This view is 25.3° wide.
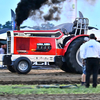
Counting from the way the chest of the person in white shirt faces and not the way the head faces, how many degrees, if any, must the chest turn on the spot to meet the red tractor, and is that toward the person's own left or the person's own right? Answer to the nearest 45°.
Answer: approximately 45° to the person's own left
